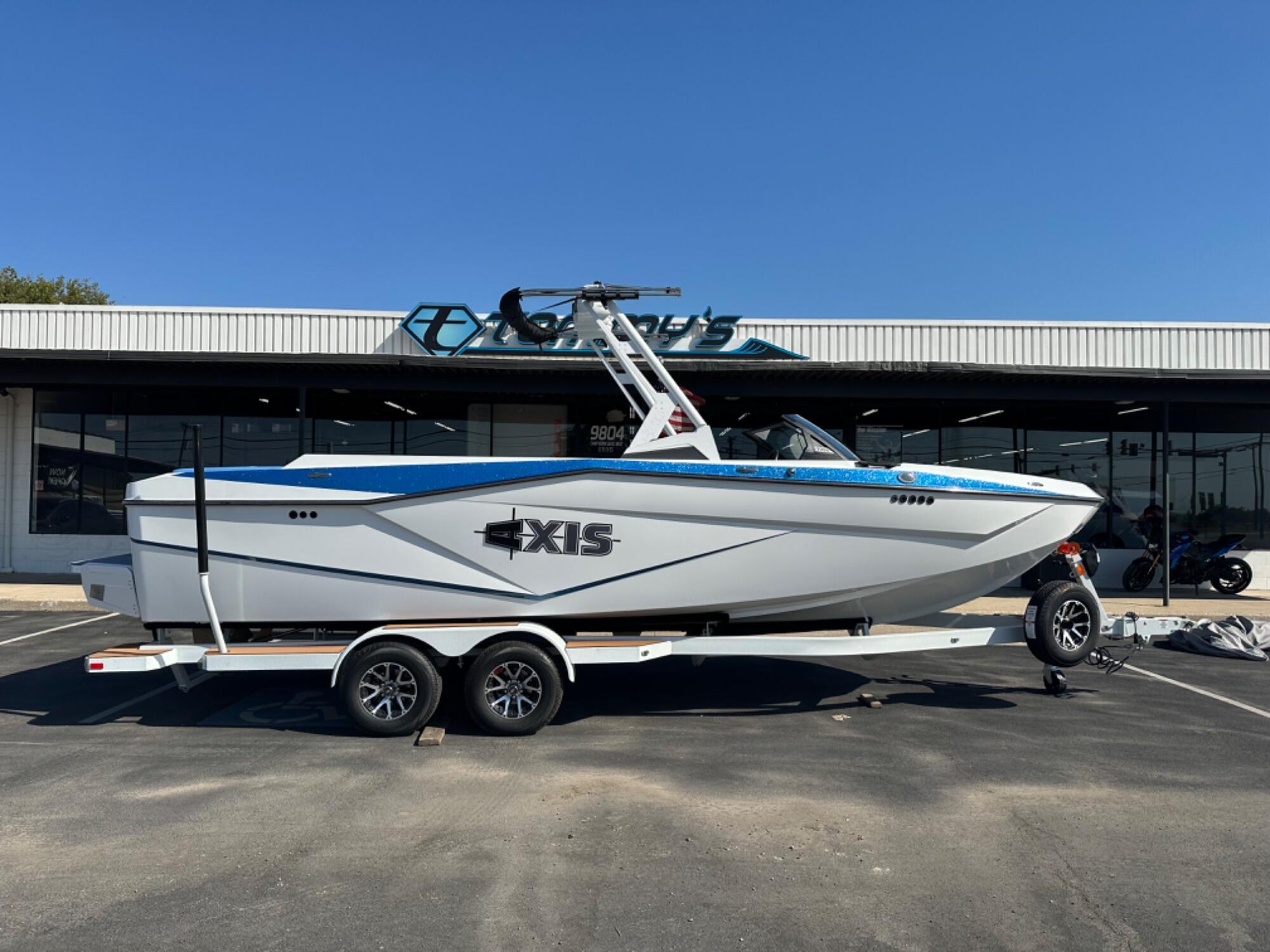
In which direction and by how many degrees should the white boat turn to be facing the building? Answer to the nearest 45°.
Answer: approximately 90° to its left

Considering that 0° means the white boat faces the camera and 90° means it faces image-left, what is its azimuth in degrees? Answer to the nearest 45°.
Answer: approximately 270°

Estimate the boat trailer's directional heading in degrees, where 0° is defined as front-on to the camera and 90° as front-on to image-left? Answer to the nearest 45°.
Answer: approximately 270°

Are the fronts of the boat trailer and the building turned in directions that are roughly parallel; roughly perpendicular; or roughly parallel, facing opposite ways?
roughly perpendicular

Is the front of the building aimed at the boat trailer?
yes
